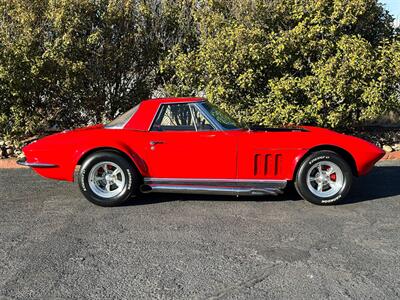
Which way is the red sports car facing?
to the viewer's right

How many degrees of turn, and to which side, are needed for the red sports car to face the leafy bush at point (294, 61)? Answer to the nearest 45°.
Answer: approximately 45° to its left
